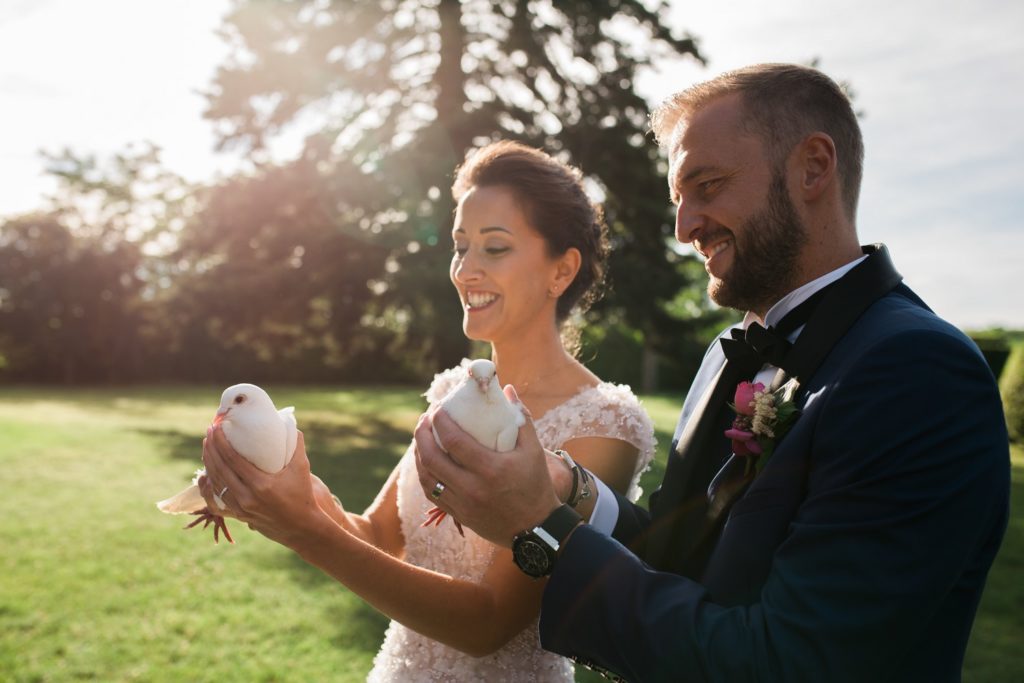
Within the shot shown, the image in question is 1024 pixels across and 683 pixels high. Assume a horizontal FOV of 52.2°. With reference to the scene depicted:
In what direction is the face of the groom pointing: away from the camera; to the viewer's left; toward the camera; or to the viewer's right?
to the viewer's left

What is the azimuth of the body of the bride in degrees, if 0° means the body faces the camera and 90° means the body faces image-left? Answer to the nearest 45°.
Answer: approximately 45°
